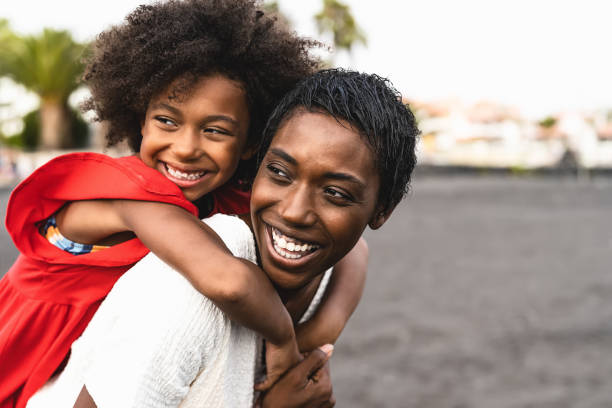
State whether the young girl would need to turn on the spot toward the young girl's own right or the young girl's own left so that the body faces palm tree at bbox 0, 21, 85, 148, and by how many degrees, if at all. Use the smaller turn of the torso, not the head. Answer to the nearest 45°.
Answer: approximately 90° to the young girl's own left

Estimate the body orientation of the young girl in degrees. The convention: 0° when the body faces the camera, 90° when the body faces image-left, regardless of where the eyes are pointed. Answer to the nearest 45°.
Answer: approximately 270°

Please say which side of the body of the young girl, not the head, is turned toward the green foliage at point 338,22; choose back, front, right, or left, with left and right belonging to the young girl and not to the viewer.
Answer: left

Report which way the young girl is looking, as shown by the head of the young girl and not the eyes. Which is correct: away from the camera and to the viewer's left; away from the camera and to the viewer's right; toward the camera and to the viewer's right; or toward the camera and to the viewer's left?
toward the camera and to the viewer's right

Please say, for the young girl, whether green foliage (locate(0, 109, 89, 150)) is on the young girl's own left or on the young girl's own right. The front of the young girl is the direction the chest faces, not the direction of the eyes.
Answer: on the young girl's own left
